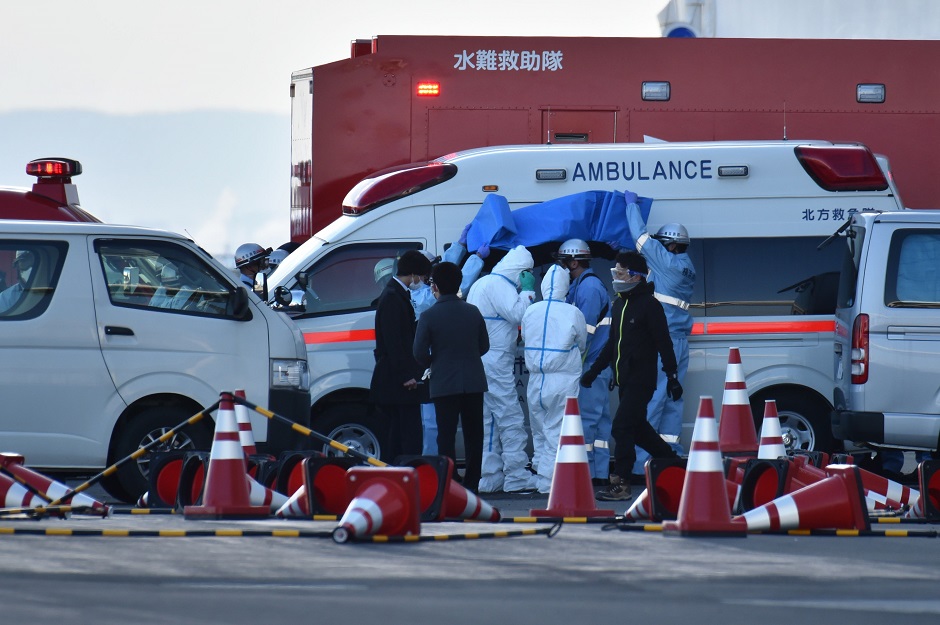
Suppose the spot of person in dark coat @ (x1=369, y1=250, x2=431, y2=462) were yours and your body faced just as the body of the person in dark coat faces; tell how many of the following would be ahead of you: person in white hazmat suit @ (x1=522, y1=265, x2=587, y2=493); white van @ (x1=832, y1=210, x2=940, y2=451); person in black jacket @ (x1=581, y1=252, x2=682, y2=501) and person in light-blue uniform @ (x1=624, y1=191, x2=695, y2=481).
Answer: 4

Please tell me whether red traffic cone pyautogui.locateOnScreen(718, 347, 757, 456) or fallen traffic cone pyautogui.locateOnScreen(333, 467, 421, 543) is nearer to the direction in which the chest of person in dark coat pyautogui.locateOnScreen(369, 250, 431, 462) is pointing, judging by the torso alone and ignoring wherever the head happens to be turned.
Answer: the red traffic cone

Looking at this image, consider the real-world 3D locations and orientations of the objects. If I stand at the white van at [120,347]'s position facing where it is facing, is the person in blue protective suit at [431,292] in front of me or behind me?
in front

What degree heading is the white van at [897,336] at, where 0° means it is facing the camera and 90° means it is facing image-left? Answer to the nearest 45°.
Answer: approximately 270°

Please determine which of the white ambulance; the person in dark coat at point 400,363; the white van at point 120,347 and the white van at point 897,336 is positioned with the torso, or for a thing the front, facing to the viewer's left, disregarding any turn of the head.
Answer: the white ambulance

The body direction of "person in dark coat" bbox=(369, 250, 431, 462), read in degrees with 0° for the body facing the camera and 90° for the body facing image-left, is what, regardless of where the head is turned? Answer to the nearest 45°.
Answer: approximately 270°

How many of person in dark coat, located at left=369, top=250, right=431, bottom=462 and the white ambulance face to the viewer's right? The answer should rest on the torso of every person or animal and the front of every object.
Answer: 1

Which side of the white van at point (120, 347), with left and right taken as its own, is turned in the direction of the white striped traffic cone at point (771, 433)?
front

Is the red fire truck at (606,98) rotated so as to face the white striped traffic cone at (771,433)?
no

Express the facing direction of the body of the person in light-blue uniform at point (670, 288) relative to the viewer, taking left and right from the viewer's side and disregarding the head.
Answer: facing away from the viewer and to the left of the viewer

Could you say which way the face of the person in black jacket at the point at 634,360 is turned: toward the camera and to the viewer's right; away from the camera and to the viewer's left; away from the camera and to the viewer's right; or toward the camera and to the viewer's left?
toward the camera and to the viewer's left

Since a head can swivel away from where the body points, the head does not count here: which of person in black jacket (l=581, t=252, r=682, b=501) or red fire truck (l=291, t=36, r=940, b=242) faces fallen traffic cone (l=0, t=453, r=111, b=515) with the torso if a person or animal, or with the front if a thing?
the person in black jacket

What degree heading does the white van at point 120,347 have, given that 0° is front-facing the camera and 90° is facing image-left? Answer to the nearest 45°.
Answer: approximately 270°
